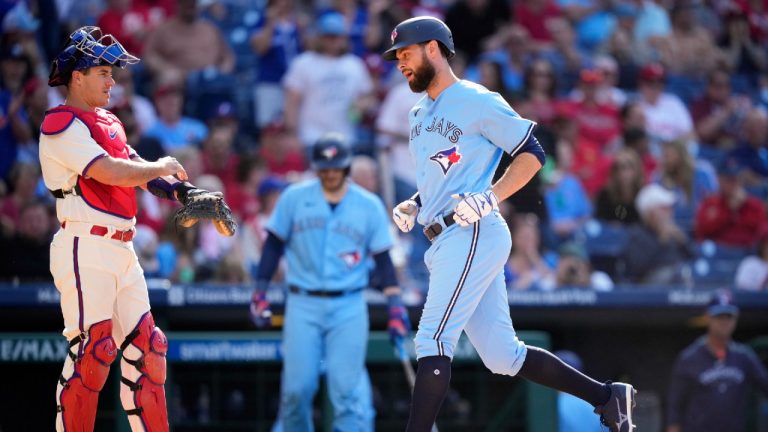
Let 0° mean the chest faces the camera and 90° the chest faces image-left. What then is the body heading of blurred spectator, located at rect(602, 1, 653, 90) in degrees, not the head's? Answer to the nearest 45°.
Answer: approximately 0°

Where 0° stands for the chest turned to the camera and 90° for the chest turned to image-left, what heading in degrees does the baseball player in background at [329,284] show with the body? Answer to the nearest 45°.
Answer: approximately 0°

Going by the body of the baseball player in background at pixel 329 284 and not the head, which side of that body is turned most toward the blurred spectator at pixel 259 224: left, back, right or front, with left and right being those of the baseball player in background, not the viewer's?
back

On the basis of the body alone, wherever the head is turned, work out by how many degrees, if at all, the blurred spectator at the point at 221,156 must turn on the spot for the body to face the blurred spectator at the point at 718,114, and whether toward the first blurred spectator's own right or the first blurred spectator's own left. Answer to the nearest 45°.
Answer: approximately 90° to the first blurred spectator's own left

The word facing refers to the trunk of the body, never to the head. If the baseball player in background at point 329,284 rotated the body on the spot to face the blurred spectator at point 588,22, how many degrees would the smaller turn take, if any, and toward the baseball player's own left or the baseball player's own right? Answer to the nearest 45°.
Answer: approximately 135° to the baseball player's own left

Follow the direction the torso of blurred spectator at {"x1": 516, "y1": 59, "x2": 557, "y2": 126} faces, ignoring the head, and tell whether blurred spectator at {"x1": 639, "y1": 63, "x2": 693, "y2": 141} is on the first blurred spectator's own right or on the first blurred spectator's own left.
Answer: on the first blurred spectator's own left

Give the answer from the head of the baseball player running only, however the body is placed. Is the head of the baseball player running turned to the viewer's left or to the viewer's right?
to the viewer's left
